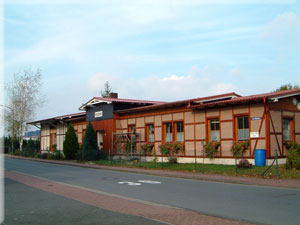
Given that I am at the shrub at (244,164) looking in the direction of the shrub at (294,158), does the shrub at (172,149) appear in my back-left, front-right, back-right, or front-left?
back-left

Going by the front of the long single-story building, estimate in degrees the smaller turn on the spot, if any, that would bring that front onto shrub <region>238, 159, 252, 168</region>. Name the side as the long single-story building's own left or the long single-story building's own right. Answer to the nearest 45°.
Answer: approximately 45° to the long single-story building's own left

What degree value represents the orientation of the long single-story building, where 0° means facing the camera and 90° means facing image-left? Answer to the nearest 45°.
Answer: approximately 45°

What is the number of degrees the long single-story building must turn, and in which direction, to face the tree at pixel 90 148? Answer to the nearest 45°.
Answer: approximately 90° to its right

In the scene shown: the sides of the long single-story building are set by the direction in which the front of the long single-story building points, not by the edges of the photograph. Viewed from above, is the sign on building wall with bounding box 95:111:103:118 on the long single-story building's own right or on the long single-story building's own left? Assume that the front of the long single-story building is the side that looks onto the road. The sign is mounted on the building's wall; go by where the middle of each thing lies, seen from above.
on the long single-story building's own right

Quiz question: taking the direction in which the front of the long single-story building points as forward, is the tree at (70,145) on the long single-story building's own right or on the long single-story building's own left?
on the long single-story building's own right
